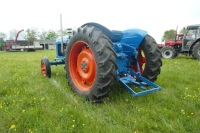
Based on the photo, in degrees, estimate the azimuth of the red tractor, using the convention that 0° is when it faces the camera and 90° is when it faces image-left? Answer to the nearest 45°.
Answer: approximately 90°

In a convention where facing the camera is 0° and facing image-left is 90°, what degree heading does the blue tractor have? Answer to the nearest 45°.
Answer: approximately 135°
